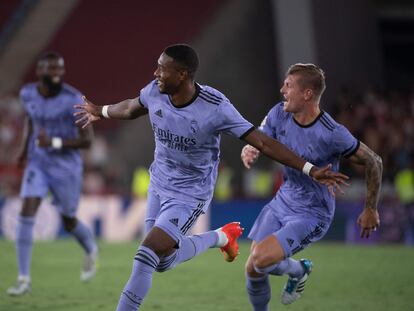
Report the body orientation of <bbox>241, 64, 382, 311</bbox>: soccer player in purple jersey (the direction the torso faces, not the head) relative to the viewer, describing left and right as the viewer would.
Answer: facing the viewer and to the left of the viewer

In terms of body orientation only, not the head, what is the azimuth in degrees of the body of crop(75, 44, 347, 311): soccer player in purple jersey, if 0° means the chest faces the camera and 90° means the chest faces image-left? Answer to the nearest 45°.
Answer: approximately 45°

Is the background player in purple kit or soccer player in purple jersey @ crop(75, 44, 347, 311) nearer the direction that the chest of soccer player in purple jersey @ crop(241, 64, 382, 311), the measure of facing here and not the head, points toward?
the soccer player in purple jersey

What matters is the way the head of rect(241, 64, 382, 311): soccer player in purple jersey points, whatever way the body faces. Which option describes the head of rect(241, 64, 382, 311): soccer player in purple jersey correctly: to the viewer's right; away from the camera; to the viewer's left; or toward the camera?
to the viewer's left

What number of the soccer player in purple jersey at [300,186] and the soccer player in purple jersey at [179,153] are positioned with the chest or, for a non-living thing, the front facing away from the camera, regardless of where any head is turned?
0

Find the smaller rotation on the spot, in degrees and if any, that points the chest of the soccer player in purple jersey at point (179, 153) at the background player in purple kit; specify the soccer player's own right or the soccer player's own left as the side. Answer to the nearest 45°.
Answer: approximately 90° to the soccer player's own right

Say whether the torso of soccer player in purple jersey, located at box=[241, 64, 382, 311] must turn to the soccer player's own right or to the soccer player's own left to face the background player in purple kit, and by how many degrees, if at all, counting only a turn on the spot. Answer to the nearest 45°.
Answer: approximately 90° to the soccer player's own right

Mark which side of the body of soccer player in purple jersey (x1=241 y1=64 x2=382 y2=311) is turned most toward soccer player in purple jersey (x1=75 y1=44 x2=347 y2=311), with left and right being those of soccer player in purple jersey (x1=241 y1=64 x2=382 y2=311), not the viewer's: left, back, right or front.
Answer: front
